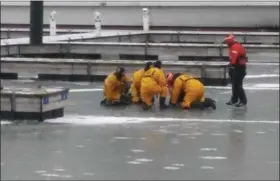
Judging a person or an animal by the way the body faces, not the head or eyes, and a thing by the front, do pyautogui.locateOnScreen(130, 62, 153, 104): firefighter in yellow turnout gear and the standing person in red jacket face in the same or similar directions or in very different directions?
very different directions

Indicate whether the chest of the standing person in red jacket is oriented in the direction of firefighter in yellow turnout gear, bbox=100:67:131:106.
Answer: yes

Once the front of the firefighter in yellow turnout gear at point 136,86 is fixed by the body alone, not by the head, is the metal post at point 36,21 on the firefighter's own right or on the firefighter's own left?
on the firefighter's own left

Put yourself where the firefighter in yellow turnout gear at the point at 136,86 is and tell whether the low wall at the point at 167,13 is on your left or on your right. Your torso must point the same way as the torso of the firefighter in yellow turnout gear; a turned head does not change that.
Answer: on your left

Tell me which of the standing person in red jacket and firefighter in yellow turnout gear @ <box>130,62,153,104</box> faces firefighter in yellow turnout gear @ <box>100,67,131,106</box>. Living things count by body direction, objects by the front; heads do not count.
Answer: the standing person in red jacket

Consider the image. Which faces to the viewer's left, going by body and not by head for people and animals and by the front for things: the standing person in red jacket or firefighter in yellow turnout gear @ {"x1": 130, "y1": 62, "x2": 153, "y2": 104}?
the standing person in red jacket

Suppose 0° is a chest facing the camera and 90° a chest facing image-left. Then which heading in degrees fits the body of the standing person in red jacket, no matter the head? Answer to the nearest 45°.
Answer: approximately 90°

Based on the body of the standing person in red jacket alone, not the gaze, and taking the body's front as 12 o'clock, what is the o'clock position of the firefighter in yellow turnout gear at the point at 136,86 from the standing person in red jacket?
The firefighter in yellow turnout gear is roughly at 12 o'clock from the standing person in red jacket.

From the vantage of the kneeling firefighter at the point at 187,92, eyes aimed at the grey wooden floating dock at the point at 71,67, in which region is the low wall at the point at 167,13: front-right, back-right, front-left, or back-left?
front-right

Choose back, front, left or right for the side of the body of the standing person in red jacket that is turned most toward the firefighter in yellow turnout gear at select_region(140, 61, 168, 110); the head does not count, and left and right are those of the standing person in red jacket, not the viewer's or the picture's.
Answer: front
